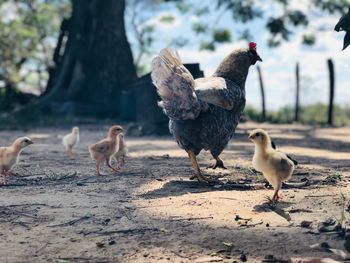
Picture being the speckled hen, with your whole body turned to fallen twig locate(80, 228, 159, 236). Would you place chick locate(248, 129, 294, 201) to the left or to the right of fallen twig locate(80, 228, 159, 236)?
left

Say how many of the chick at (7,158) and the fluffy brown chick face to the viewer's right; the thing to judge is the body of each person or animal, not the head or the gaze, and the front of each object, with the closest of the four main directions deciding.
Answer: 2

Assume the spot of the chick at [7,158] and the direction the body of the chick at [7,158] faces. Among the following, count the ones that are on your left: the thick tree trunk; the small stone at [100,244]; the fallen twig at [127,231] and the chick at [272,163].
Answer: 1

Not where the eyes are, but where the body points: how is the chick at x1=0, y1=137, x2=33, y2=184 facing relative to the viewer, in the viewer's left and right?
facing to the right of the viewer

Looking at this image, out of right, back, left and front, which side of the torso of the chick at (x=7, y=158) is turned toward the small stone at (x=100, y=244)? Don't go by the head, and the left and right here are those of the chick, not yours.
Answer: right

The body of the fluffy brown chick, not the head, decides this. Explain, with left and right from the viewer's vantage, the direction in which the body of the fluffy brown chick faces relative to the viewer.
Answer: facing to the right of the viewer

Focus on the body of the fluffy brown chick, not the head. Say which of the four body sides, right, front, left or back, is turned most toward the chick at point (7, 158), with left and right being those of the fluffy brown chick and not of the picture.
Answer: back

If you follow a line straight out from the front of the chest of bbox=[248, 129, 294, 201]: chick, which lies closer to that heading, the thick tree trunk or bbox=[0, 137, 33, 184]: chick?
the chick

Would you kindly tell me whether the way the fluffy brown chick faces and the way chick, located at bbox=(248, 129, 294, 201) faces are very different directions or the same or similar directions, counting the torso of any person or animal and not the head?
very different directions
